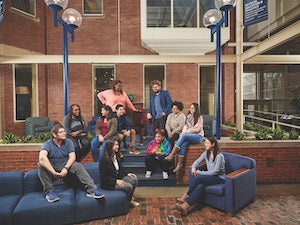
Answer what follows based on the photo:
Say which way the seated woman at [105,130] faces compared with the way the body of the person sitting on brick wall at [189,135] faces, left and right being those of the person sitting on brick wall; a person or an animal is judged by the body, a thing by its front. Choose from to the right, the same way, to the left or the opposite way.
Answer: the same way

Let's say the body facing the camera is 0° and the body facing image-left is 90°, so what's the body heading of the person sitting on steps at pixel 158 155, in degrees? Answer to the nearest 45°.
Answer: approximately 0°

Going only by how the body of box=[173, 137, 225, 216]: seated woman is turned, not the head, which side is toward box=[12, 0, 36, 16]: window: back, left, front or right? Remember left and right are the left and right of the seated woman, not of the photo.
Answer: right

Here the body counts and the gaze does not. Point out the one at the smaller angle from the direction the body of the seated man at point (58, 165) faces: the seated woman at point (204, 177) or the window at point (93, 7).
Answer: the seated woman

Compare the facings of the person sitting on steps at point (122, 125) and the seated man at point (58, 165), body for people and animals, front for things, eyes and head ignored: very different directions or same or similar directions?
same or similar directions

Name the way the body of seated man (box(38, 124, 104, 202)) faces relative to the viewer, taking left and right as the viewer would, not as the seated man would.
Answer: facing the viewer and to the right of the viewer

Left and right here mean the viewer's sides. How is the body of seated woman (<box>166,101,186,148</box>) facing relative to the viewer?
facing the viewer and to the left of the viewer

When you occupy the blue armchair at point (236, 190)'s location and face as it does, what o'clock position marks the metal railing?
The metal railing is roughly at 5 o'clock from the blue armchair.

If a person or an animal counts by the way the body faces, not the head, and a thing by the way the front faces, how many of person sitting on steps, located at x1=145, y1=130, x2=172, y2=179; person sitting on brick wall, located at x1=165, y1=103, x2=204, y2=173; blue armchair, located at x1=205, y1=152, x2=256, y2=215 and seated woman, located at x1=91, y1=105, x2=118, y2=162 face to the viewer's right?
0

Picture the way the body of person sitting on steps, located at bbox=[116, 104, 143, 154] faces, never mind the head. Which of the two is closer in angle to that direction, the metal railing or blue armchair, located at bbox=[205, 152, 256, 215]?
the blue armchair

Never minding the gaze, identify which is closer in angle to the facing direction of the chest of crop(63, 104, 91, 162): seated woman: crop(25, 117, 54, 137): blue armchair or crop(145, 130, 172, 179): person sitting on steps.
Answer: the person sitting on steps

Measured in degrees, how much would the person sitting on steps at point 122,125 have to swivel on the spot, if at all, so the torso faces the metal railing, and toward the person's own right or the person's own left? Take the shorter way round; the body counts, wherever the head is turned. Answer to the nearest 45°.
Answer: approximately 90° to the person's own left

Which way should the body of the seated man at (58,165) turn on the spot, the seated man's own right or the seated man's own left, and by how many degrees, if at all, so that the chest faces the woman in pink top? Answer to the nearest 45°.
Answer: approximately 90° to the seated man's own left

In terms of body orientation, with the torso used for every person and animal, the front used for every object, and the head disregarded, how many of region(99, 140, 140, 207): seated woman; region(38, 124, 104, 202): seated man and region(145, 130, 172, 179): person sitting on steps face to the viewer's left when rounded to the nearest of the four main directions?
0

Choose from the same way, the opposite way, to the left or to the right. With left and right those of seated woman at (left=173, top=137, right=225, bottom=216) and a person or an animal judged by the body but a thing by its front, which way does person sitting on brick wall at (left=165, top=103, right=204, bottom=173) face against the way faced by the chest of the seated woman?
the same way

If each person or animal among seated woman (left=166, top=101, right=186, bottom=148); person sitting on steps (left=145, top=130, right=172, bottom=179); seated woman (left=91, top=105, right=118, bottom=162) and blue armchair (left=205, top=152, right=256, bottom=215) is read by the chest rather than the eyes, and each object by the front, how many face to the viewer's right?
0
